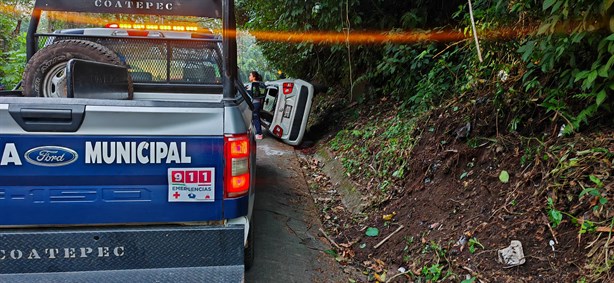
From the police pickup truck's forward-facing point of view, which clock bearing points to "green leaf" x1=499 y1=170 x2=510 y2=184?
The green leaf is roughly at 3 o'clock from the police pickup truck.

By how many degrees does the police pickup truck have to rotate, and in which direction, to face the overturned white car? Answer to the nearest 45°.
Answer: approximately 45° to its right

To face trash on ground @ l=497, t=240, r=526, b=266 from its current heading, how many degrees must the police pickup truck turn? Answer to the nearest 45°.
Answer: approximately 90° to its right

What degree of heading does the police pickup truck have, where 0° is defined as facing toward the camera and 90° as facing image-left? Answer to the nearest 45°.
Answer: approximately 180°

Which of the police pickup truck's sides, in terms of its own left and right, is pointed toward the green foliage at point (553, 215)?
right

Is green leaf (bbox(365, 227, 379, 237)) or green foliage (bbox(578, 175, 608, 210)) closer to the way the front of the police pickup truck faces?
the green leaf

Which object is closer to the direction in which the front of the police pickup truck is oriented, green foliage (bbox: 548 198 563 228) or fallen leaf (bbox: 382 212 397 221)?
the fallen leaf

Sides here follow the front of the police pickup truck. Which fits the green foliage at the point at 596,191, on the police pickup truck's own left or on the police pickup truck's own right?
on the police pickup truck's own right
